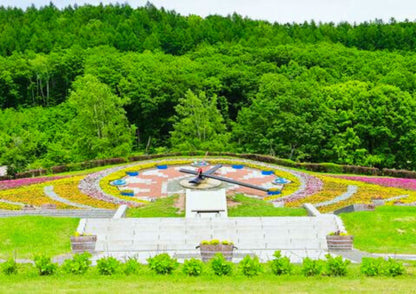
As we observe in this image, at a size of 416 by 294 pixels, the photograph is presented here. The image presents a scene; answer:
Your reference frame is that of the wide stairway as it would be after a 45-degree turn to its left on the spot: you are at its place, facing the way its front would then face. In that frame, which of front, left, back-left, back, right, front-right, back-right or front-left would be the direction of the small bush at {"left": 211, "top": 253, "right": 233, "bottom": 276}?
front-right

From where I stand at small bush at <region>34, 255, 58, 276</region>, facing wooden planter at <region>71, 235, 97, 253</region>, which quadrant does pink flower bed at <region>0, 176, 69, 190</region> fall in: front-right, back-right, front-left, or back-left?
front-left

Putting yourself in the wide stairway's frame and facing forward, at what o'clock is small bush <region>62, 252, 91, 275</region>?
The small bush is roughly at 1 o'clock from the wide stairway.

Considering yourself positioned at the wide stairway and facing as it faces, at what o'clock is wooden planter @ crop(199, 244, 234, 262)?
The wooden planter is roughly at 12 o'clock from the wide stairway.

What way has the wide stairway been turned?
toward the camera

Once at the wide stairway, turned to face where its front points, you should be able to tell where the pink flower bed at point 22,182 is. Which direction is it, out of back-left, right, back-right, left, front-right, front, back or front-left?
back-right

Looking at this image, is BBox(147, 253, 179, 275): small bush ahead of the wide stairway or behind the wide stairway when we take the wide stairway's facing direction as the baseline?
ahead

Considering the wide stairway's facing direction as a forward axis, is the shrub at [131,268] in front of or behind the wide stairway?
in front

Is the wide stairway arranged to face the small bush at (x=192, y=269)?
yes

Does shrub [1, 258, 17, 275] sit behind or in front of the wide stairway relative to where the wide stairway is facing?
in front

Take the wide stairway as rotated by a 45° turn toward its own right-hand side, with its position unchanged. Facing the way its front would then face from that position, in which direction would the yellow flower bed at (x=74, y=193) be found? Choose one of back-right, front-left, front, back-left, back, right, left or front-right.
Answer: right

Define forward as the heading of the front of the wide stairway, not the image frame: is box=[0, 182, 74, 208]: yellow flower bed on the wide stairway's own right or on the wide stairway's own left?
on the wide stairway's own right

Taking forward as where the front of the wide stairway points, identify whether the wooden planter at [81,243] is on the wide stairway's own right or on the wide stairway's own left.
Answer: on the wide stairway's own right

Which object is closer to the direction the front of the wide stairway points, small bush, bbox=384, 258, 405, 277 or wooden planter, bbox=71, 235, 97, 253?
the small bush

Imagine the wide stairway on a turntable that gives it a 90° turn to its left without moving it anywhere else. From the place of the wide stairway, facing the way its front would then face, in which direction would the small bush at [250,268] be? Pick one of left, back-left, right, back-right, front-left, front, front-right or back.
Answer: right
